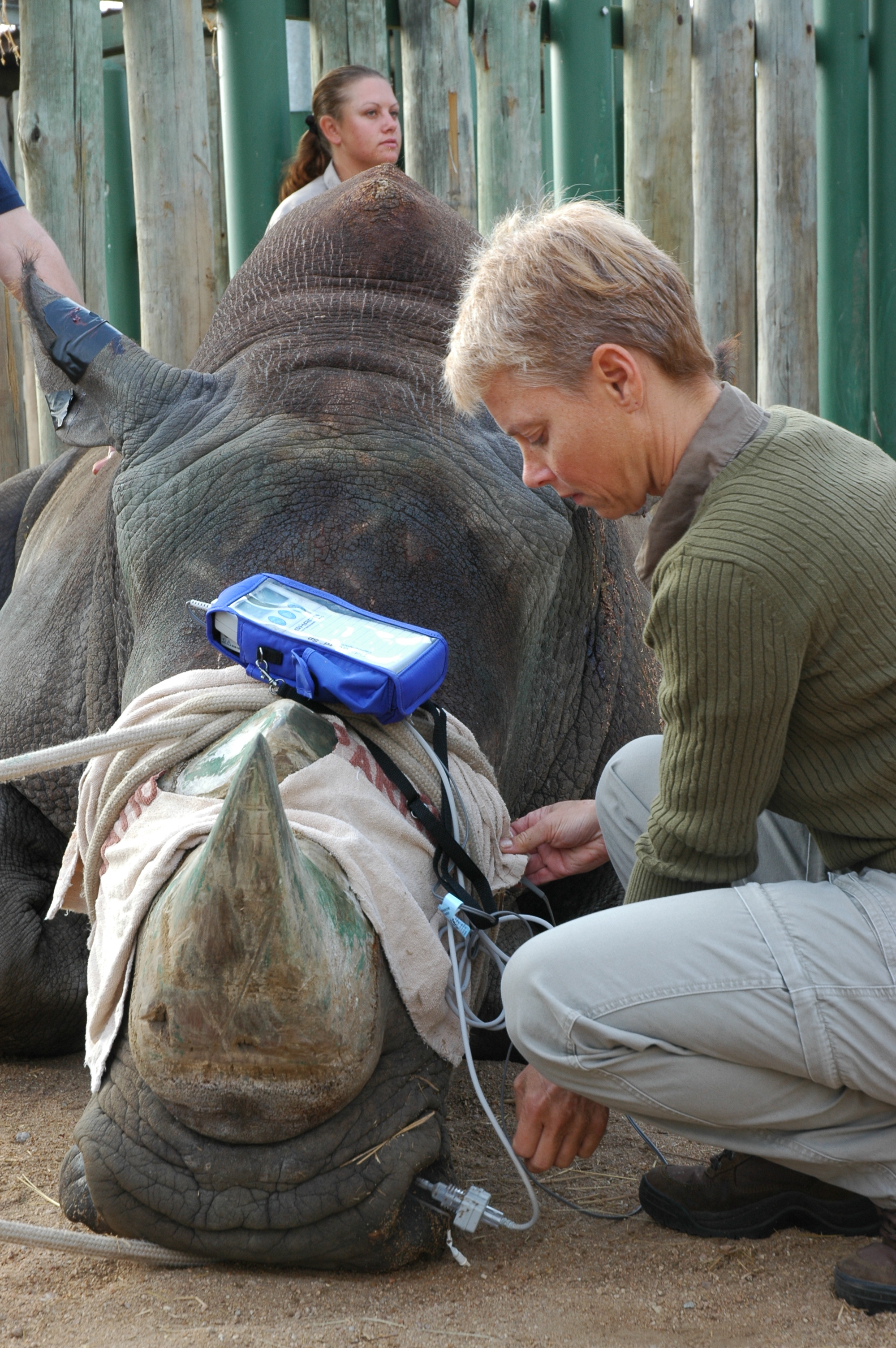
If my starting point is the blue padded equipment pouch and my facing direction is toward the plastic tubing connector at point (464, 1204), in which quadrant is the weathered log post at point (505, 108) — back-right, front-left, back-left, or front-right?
back-left

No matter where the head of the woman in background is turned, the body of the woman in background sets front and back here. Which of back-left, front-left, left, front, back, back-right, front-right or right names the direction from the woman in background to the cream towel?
front-right

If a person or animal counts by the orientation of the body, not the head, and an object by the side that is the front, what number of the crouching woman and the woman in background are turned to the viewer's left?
1

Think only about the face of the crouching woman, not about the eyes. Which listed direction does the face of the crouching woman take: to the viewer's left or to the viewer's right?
to the viewer's left

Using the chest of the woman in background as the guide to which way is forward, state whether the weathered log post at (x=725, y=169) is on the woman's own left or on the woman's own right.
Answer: on the woman's own left

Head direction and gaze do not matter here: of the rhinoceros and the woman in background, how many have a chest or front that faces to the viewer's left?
0

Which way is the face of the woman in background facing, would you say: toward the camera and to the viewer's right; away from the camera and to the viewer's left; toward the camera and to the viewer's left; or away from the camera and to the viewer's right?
toward the camera and to the viewer's right

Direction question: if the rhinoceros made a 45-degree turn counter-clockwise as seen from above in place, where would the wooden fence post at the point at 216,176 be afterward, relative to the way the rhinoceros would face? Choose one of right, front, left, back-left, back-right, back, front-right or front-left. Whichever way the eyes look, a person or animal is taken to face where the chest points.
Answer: back-left

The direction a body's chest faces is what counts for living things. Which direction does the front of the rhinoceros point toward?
toward the camera

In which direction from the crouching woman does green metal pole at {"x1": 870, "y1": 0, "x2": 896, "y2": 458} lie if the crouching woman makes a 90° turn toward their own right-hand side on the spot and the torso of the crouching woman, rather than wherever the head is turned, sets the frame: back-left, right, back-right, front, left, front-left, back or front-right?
front

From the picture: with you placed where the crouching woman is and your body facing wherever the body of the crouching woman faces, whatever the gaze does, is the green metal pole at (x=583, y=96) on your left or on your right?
on your right

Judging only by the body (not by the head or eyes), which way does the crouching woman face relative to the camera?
to the viewer's left

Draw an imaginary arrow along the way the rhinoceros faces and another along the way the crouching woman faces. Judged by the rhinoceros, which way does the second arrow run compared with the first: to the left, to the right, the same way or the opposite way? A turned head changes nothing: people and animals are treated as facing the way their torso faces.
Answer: to the right

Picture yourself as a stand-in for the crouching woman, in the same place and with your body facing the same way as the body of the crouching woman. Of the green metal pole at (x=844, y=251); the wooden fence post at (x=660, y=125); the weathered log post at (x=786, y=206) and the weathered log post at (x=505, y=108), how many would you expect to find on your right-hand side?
4
